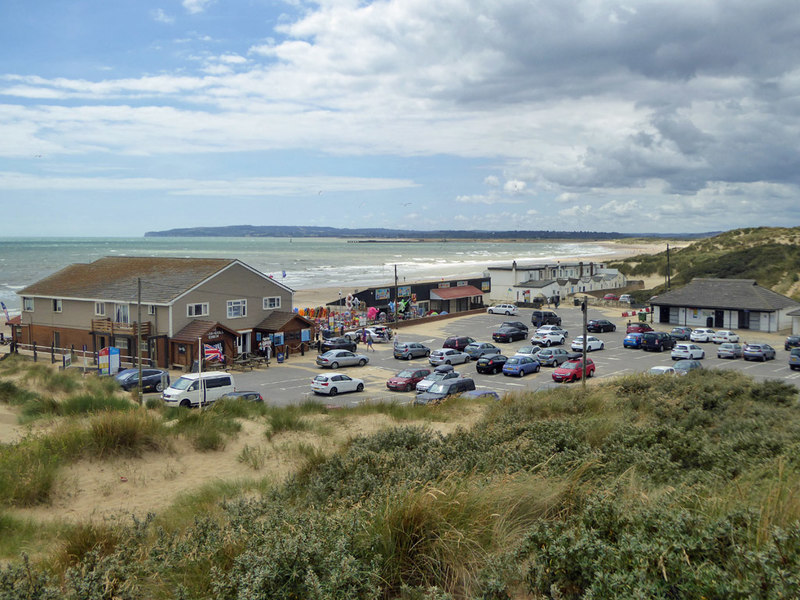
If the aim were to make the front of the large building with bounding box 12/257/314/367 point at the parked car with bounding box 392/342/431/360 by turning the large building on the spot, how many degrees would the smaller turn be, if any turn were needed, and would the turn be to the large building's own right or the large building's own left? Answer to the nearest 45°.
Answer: approximately 45° to the large building's own left

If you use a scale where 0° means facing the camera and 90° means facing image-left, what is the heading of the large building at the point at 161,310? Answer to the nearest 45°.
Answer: approximately 315°

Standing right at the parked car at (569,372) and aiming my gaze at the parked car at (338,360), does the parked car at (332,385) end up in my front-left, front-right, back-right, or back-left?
front-left

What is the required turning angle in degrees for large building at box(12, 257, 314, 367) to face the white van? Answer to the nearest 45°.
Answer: approximately 45° to its right

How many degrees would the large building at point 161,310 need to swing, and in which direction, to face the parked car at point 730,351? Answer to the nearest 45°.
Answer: approximately 45° to its left

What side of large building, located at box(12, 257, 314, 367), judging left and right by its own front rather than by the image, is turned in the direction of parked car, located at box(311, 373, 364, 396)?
front

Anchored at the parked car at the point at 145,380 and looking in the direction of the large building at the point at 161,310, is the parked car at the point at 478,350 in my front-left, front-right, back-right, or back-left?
front-right

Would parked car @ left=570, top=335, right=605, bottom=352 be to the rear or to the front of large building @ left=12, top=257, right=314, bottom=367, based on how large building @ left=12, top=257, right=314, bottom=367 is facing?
to the front

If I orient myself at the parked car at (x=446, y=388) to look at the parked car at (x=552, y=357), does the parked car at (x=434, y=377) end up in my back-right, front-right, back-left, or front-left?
front-left

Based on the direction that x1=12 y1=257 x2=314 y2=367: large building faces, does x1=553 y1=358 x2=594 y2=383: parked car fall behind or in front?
in front

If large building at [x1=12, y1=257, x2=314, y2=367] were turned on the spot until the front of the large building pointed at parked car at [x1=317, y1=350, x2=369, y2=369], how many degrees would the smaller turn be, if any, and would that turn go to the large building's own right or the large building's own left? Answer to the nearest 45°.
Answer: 0° — it already faces it

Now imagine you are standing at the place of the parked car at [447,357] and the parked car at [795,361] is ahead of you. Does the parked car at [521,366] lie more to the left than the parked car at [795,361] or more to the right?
right

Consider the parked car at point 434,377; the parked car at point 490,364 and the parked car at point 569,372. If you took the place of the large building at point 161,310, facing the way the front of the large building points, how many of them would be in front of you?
3

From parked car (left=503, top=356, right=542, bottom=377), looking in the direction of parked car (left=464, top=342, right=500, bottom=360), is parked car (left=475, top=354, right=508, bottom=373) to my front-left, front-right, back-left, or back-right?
front-left
